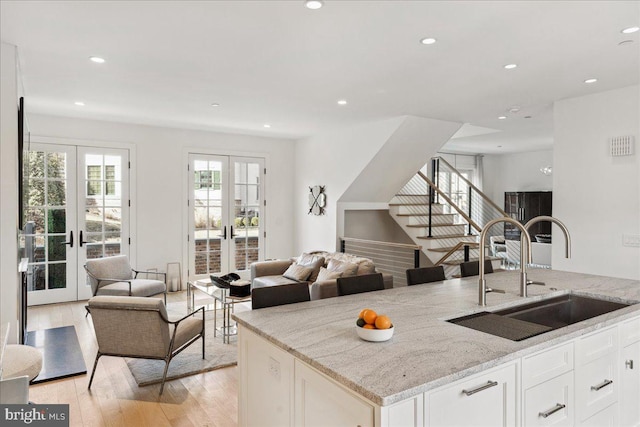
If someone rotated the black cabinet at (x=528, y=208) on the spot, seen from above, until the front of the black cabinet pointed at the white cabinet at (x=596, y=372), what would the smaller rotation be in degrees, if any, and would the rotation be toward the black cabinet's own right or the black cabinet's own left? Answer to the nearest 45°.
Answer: approximately 45° to the black cabinet's own left

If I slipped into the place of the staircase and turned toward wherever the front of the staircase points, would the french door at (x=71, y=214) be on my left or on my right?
on my right

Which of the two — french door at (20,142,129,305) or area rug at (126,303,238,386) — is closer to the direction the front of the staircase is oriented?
the area rug

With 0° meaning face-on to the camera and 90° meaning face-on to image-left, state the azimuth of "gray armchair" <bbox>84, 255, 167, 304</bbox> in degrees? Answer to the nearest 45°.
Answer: approximately 315°

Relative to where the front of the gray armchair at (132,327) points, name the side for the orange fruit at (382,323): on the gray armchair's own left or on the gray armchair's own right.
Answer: on the gray armchair's own right

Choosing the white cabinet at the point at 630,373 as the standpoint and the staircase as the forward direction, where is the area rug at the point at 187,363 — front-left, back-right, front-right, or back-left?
front-left

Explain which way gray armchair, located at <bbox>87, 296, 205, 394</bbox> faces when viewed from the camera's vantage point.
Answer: facing away from the viewer and to the right of the viewer

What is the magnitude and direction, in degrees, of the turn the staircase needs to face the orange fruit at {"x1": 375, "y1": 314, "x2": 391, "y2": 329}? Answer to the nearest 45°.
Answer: approximately 45° to its right

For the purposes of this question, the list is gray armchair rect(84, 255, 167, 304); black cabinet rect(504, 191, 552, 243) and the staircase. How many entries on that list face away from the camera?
0

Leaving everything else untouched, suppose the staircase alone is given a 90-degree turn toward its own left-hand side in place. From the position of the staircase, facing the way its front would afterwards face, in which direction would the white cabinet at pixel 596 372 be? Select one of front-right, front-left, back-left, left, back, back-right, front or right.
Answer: back-right

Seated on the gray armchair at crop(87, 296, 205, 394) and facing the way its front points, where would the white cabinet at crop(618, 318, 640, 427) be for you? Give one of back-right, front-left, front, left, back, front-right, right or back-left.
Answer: right

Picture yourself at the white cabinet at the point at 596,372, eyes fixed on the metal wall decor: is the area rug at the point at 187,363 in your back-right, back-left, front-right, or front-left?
front-left

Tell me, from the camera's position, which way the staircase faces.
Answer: facing the viewer and to the right of the viewer

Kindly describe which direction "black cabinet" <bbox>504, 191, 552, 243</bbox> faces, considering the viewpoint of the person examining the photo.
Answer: facing the viewer and to the left of the viewer
